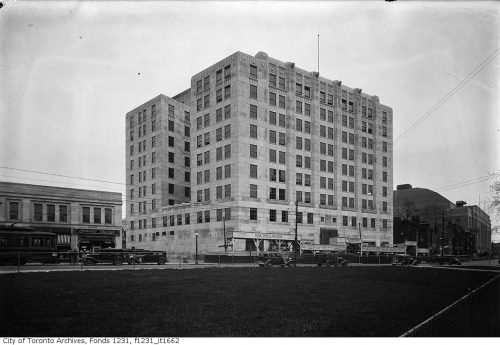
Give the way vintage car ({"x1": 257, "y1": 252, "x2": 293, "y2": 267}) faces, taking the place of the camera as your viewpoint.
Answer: facing to the right of the viewer

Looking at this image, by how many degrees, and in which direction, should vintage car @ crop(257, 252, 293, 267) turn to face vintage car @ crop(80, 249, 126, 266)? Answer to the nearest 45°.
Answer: approximately 180°

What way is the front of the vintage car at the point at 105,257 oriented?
to the viewer's left

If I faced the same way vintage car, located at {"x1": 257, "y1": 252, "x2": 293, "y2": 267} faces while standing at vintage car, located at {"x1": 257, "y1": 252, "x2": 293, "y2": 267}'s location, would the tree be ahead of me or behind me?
ahead

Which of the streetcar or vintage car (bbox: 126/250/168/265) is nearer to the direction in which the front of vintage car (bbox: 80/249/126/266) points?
the streetcar

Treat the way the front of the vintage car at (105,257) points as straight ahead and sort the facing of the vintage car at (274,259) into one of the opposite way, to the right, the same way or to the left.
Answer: the opposite way

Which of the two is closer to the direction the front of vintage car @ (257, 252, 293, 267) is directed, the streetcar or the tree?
the tree

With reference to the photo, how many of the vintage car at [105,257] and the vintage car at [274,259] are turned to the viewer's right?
1
